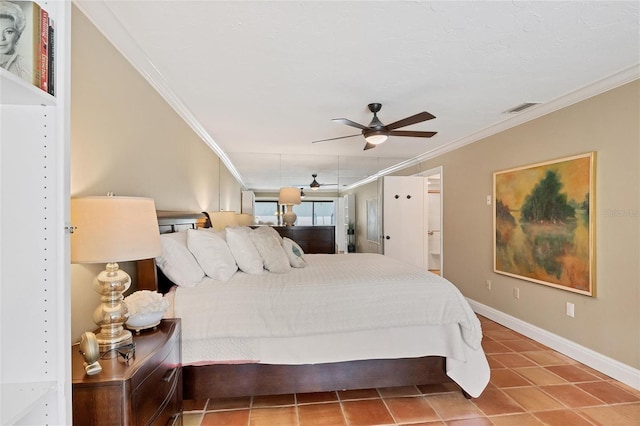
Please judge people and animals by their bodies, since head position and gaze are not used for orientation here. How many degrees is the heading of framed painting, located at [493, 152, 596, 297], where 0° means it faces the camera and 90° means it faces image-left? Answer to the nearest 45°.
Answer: approximately 45°

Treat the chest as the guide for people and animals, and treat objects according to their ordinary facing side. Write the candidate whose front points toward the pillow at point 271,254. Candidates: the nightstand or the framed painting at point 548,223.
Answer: the framed painting

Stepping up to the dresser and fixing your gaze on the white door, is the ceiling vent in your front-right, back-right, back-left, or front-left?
front-right

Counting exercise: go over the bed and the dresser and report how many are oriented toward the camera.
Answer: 1

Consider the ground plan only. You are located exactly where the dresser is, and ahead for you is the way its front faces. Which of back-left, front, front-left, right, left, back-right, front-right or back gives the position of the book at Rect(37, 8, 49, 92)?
front

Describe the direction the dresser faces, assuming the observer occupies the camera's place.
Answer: facing the viewer

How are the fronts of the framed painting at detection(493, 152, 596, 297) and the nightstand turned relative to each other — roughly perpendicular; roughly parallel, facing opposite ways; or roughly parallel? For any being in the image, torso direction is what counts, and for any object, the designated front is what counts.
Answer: roughly parallel, facing opposite ways

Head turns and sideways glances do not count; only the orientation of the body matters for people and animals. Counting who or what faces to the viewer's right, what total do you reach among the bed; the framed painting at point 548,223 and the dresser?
1

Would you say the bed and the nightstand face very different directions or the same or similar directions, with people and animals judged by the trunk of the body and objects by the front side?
same or similar directions

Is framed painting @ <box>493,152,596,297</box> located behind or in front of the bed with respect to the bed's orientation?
in front

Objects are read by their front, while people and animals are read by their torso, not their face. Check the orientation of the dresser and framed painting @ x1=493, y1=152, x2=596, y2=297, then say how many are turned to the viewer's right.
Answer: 0

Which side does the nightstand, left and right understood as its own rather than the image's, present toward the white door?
left

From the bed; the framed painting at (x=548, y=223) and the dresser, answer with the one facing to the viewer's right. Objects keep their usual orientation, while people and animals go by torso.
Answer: the bed

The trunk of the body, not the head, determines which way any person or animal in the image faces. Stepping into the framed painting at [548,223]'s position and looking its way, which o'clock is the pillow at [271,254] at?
The pillow is roughly at 12 o'clock from the framed painting.

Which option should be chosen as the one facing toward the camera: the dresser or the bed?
the dresser

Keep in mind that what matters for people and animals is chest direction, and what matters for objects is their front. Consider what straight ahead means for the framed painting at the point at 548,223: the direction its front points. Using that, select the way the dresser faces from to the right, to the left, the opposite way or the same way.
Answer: to the left

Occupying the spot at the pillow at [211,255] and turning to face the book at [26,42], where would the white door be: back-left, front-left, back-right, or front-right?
back-left

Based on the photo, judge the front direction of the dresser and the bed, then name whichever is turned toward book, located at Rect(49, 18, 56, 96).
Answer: the dresser

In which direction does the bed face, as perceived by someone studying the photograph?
facing to the right of the viewer

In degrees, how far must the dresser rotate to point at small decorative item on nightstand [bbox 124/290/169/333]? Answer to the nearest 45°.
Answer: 0° — it already faces it

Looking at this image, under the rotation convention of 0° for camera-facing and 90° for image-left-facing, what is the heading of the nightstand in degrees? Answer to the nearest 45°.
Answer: approximately 315°

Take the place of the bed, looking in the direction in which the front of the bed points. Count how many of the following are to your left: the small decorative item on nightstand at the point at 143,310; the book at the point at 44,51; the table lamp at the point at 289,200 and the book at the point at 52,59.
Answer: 1
